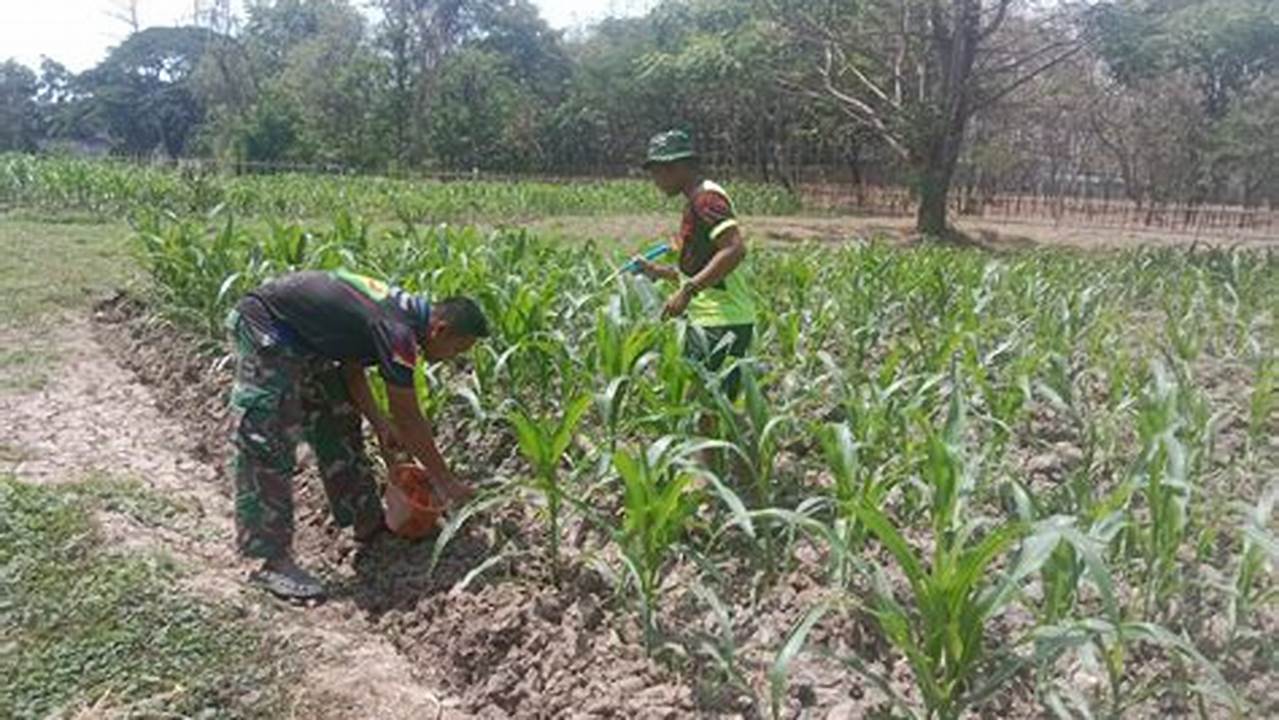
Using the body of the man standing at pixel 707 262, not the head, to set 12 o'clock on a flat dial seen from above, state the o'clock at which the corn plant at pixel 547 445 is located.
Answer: The corn plant is roughly at 10 o'clock from the man standing.

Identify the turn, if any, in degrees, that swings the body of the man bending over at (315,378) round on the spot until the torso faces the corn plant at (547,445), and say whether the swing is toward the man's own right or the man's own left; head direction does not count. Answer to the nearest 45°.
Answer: approximately 45° to the man's own right

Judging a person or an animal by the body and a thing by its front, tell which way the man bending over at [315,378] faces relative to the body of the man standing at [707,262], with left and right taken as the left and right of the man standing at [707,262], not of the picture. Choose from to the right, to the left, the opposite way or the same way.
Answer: the opposite way

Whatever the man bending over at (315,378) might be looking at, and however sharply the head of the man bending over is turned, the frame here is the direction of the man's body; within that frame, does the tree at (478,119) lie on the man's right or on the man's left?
on the man's left

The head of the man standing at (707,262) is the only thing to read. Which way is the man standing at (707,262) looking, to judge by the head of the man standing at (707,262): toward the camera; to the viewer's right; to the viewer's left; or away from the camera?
to the viewer's left

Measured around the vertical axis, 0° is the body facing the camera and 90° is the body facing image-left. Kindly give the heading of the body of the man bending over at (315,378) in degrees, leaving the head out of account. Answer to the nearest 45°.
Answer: approximately 270°

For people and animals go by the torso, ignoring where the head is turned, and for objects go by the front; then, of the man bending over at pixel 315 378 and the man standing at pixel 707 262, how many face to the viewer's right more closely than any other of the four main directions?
1

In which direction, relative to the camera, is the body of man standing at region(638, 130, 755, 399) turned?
to the viewer's left

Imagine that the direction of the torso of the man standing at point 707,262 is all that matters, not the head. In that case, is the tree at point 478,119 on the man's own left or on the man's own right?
on the man's own right

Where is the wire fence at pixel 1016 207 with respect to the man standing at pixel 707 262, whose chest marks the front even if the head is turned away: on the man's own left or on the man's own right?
on the man's own right

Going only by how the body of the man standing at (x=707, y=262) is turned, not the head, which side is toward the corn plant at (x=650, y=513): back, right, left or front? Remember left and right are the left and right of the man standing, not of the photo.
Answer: left

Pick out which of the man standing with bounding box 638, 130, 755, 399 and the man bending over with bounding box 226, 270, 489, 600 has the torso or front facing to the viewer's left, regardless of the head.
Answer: the man standing with bounding box 638, 130, 755, 399
